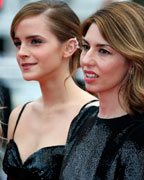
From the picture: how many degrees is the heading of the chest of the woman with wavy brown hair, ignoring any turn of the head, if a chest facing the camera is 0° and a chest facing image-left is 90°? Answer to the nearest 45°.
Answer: approximately 45°
